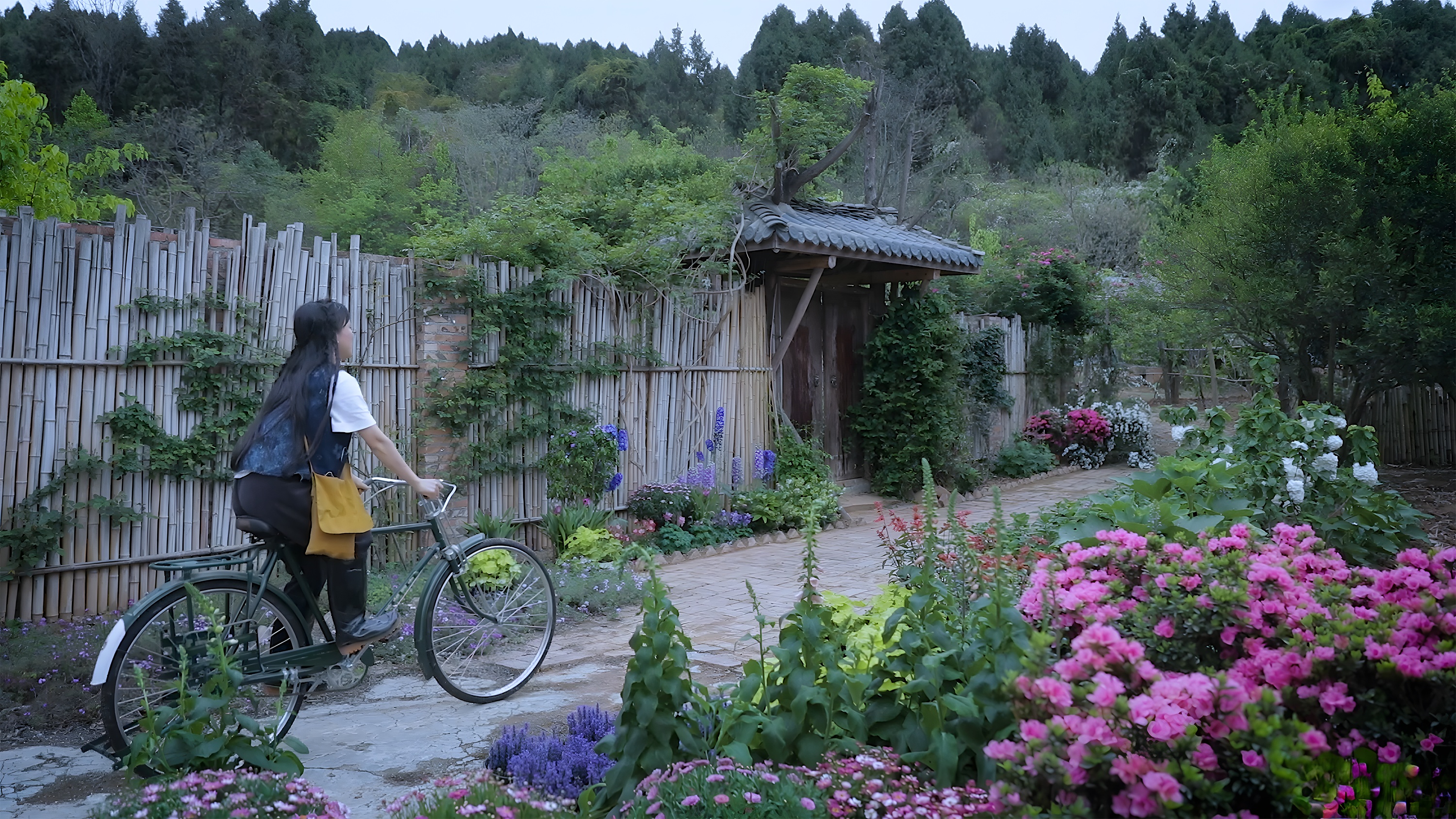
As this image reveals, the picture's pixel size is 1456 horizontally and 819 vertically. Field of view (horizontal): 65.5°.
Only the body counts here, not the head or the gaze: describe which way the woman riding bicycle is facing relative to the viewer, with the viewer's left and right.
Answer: facing away from the viewer and to the right of the viewer

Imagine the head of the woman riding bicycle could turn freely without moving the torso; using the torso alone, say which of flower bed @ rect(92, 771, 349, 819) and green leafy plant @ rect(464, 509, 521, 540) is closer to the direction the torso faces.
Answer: the green leafy plant

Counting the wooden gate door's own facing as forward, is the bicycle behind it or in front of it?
in front

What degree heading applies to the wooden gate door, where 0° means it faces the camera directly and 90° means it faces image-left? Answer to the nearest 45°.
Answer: approximately 0°

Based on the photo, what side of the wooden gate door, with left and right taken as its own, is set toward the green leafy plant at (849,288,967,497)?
left

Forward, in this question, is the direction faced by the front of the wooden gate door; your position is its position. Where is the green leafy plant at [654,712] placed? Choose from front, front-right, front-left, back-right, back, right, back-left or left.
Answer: front

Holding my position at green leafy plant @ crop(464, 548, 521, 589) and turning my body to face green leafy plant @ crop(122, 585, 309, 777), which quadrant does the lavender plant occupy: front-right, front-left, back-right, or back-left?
front-left

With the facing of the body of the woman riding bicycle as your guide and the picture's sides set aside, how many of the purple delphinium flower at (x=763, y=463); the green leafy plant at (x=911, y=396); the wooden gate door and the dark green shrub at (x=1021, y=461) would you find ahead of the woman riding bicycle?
4

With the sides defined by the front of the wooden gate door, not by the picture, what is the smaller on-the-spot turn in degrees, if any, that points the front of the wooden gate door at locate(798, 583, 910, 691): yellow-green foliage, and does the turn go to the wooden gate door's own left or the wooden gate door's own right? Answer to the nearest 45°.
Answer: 0° — it already faces it

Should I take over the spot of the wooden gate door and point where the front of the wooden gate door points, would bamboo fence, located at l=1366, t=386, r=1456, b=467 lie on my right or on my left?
on my left

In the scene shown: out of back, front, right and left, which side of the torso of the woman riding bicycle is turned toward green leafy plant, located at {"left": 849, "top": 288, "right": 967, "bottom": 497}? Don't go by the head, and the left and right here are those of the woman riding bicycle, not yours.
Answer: front

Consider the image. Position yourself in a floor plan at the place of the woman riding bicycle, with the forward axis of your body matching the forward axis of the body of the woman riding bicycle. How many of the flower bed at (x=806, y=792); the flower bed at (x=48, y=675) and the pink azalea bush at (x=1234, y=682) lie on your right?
2

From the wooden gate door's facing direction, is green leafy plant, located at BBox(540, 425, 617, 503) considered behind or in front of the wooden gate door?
in front

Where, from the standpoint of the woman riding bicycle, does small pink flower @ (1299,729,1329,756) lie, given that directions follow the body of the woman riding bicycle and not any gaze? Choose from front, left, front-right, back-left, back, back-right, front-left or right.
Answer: right

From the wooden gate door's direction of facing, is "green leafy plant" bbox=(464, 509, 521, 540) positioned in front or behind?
in front
